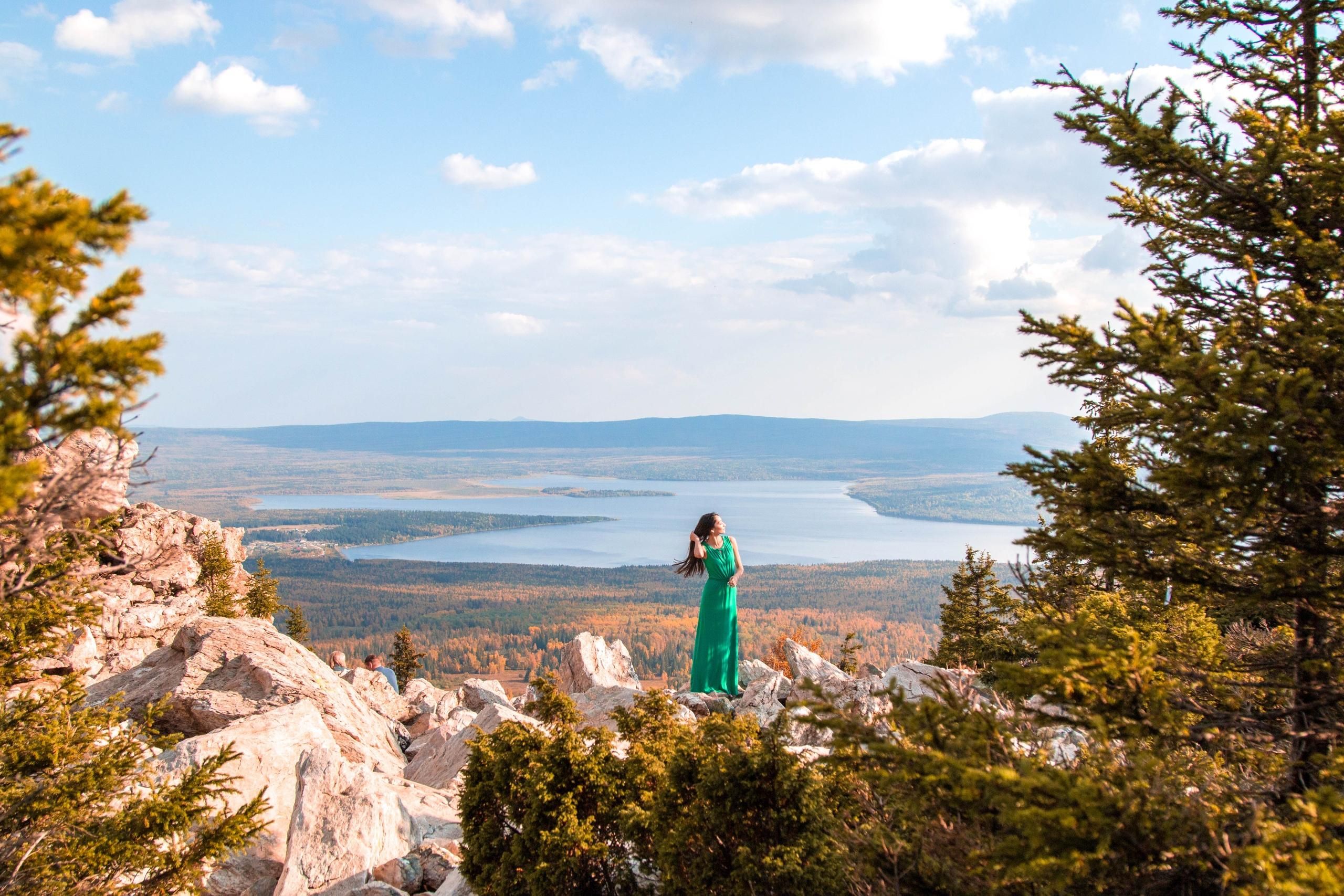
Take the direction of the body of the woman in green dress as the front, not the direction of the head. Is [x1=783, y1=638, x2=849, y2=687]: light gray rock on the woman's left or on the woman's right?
on the woman's left

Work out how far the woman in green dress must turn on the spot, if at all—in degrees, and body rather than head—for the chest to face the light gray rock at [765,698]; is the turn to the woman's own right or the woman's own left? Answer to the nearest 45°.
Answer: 0° — they already face it

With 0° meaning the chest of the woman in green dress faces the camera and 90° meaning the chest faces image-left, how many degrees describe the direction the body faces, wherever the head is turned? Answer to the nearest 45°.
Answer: approximately 315°

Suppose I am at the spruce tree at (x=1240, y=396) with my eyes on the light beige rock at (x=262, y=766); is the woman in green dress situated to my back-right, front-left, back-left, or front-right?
front-right

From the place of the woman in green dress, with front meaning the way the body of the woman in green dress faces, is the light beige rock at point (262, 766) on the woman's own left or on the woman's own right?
on the woman's own right

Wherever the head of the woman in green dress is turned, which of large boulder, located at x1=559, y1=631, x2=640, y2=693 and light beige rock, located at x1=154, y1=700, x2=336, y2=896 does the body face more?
the light beige rock

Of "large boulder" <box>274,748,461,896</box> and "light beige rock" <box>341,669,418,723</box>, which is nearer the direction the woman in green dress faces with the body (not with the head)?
the large boulder

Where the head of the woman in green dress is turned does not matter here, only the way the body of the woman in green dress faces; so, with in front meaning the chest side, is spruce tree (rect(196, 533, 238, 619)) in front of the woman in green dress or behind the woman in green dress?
behind

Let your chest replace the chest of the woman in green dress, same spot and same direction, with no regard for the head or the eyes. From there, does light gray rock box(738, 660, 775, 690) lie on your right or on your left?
on your left
